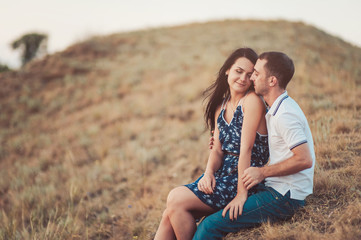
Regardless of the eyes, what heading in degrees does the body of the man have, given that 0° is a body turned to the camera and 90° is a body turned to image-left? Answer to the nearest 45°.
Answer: approximately 90°

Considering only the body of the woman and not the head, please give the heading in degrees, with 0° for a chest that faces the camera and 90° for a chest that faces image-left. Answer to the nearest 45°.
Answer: approximately 45°

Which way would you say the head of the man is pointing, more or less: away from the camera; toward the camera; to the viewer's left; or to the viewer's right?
to the viewer's left
